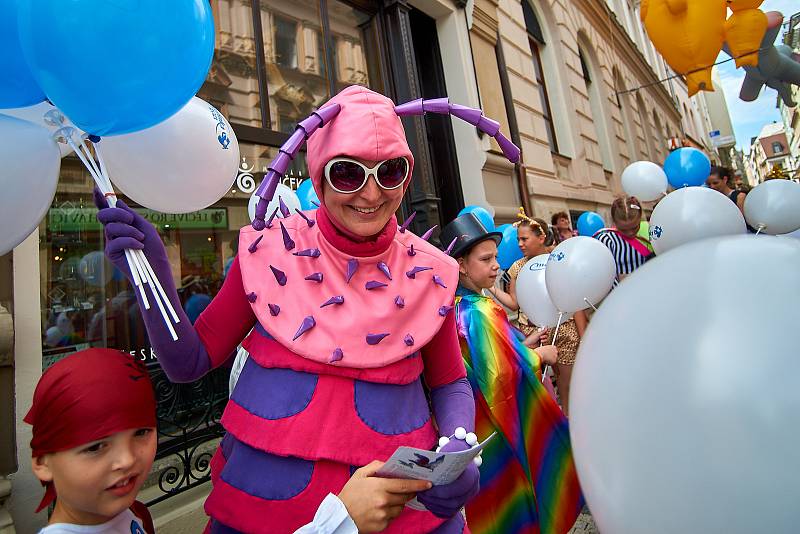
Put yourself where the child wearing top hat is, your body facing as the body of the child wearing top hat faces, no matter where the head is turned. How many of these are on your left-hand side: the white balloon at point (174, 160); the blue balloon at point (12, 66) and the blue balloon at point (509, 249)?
1
